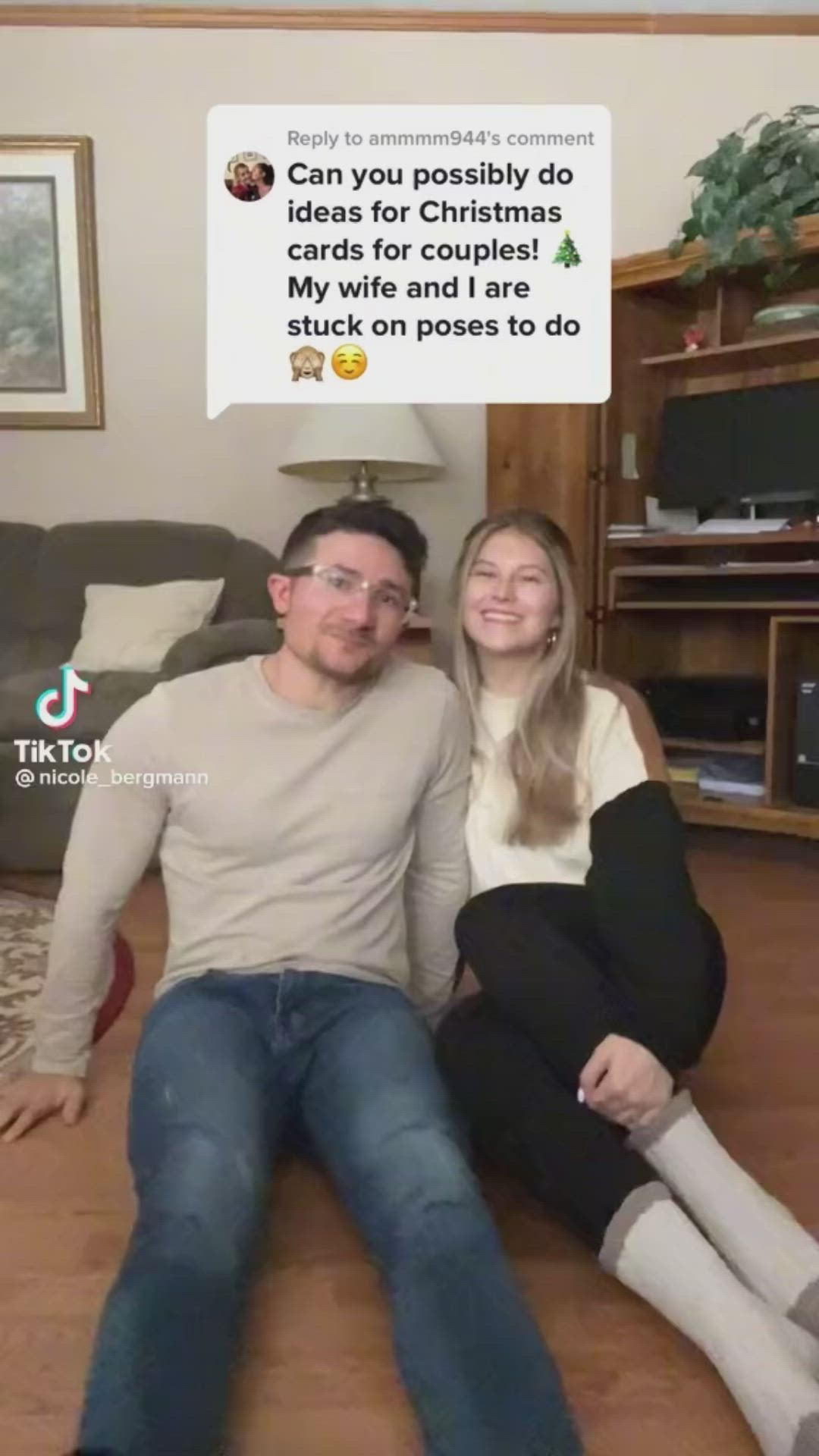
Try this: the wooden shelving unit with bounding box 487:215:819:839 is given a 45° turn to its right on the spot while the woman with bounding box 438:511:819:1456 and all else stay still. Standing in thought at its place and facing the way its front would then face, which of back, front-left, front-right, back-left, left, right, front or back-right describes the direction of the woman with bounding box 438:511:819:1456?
left

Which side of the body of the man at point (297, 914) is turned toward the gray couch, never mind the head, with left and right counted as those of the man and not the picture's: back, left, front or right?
back

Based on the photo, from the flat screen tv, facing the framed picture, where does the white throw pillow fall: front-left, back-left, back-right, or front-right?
front-left

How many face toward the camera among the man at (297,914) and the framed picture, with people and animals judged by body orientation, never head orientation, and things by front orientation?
2

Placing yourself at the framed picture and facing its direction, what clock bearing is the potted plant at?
The potted plant is roughly at 10 o'clock from the framed picture.

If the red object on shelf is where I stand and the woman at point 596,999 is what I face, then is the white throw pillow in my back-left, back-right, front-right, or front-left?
front-right

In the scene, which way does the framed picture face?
toward the camera

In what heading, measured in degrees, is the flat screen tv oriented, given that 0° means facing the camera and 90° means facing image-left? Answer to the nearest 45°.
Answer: approximately 45°

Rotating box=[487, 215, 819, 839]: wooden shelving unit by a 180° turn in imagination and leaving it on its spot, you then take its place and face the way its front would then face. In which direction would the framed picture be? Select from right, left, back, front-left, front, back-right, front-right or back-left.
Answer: back-left

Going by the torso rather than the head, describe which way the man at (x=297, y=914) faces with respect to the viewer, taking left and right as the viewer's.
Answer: facing the viewer
